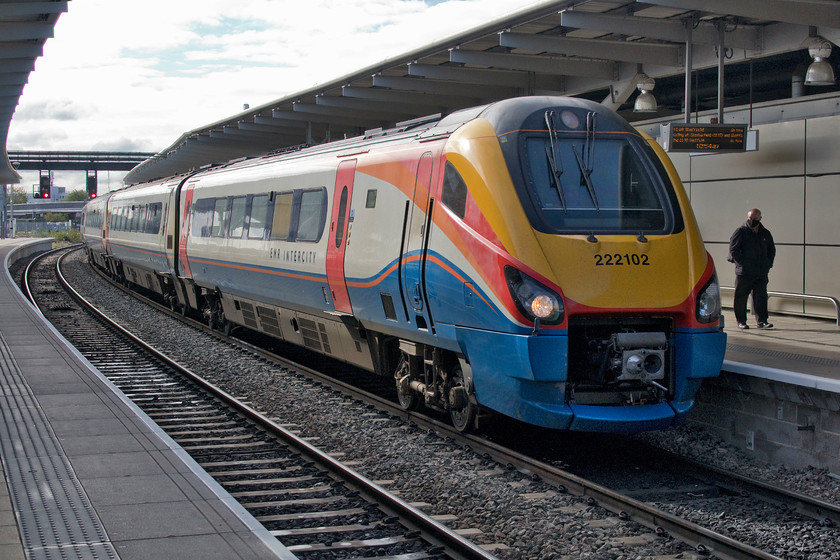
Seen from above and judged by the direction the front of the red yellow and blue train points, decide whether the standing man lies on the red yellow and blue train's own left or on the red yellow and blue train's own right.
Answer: on the red yellow and blue train's own left

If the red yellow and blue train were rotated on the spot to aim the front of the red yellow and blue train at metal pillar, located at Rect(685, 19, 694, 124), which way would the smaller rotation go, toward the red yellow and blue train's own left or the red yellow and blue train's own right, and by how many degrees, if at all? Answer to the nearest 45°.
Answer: approximately 90° to the red yellow and blue train's own left

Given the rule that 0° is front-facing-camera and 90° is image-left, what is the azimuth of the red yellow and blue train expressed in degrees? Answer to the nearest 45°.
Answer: approximately 315°

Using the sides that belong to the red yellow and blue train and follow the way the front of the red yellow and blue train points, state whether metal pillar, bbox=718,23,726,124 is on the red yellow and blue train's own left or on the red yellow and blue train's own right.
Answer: on the red yellow and blue train's own left

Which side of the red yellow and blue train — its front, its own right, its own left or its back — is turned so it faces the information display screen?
left
